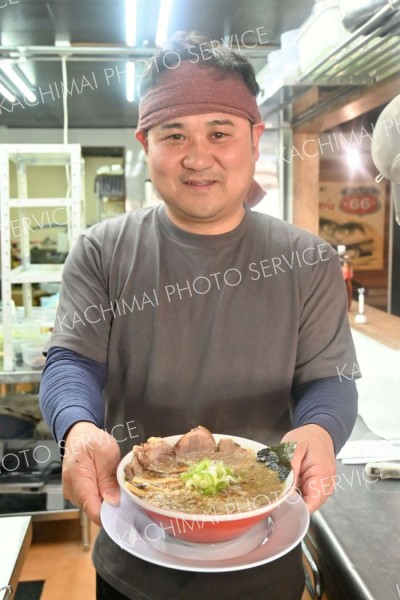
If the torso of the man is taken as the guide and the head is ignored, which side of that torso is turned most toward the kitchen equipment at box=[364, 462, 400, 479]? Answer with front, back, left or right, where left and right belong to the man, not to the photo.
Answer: left

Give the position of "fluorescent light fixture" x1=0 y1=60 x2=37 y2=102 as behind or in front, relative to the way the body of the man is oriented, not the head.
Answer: behind

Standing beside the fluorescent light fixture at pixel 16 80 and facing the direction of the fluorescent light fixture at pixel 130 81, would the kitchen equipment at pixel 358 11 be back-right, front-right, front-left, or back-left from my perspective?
front-right

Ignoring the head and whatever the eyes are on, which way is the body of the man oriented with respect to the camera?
toward the camera

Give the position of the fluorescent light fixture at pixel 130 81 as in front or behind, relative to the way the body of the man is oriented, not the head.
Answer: behind
